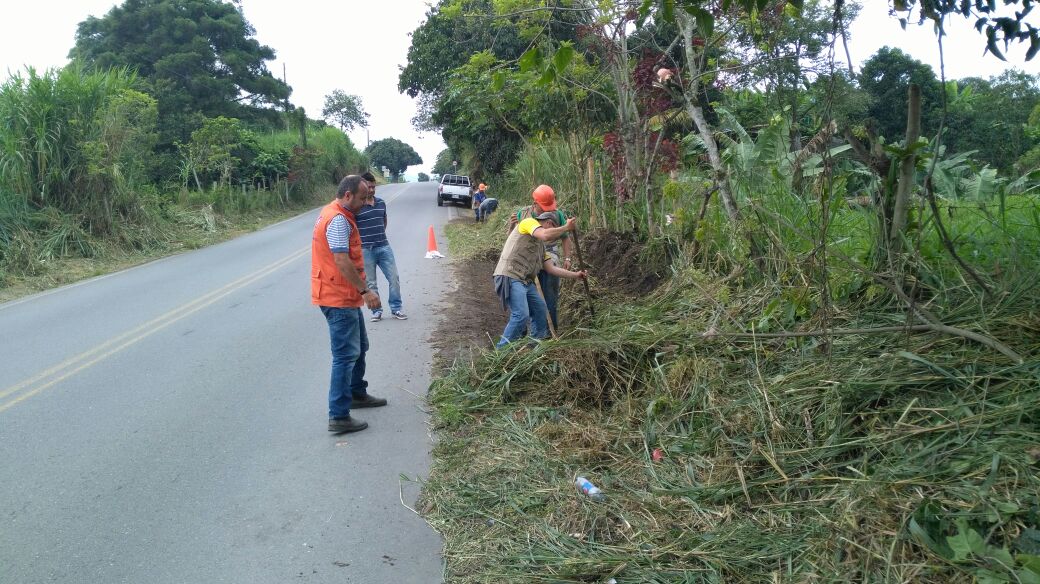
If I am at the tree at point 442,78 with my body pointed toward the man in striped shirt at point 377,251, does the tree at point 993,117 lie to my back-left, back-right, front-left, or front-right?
front-left

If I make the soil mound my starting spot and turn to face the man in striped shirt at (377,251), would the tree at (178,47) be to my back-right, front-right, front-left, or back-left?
front-right
